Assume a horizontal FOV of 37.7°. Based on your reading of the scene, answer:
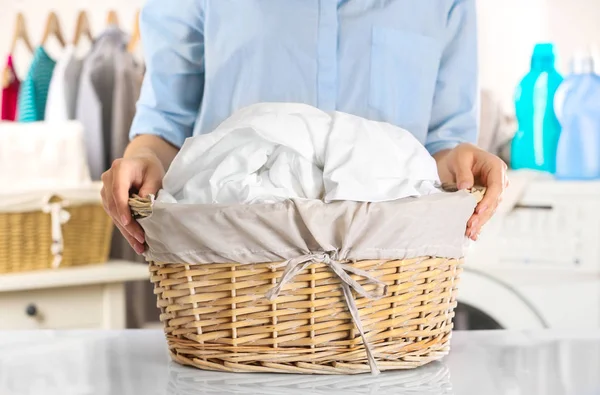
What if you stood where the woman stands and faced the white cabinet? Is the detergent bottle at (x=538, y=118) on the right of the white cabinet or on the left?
right

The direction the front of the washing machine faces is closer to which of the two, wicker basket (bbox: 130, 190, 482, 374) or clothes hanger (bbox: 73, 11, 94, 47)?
the wicker basket

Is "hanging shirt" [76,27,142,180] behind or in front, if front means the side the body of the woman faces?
behind

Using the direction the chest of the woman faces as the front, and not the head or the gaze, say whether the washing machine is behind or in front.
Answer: behind

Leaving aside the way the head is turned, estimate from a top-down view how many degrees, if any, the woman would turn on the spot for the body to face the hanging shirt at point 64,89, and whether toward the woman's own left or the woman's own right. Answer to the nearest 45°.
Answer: approximately 135° to the woman's own right

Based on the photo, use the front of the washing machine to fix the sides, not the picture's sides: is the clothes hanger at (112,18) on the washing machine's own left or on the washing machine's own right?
on the washing machine's own right

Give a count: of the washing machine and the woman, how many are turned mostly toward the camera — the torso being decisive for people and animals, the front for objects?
2

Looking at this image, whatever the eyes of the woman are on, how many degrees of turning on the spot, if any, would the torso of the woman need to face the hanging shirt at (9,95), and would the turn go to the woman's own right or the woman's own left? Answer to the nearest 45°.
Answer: approximately 135° to the woman's own right

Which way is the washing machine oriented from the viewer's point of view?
toward the camera

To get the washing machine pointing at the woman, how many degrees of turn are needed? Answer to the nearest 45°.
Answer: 0° — it already faces them

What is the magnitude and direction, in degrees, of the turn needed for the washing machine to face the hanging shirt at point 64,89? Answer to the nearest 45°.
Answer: approximately 90° to its right

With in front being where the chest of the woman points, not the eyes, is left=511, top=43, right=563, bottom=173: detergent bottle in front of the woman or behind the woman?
behind

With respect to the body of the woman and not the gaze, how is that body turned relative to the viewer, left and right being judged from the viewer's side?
facing the viewer

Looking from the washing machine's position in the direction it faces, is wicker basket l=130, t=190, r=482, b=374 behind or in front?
in front
